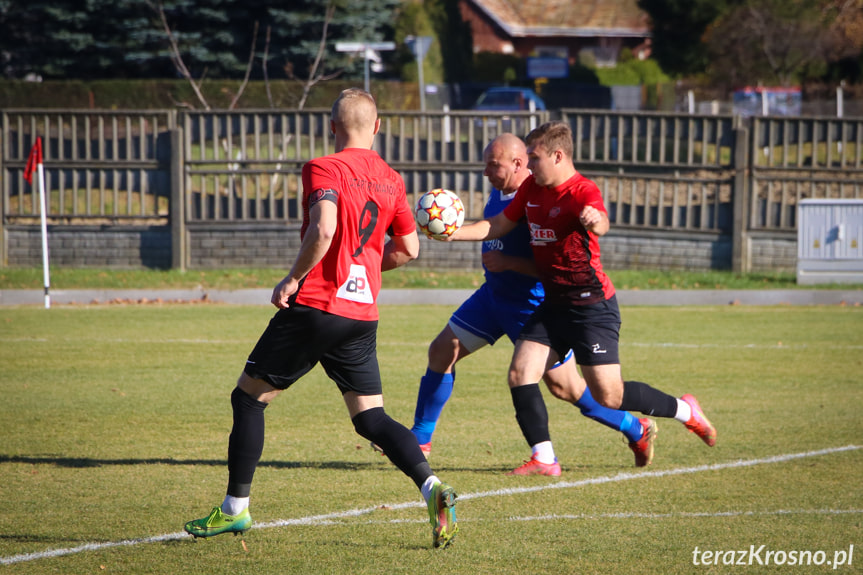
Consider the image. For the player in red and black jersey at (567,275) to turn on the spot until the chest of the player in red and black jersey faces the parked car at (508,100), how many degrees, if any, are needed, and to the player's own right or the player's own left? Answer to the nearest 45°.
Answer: approximately 135° to the player's own right

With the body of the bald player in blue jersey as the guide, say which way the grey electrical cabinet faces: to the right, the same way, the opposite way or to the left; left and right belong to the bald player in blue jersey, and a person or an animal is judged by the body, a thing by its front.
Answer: to the left

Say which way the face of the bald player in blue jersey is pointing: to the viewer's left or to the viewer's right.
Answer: to the viewer's left
